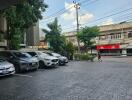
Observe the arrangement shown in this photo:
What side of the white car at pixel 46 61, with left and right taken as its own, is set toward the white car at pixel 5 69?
right

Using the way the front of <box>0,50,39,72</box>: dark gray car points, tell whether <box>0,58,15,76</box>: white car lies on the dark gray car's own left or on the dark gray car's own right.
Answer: on the dark gray car's own right

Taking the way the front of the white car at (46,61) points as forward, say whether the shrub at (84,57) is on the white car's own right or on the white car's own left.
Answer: on the white car's own left

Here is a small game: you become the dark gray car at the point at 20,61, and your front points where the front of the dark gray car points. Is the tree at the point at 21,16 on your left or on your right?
on your left

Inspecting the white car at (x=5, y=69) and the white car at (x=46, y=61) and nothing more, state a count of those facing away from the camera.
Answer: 0

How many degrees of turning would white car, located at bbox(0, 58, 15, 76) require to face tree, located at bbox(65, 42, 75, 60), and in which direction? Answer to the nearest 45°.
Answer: approximately 90° to its left

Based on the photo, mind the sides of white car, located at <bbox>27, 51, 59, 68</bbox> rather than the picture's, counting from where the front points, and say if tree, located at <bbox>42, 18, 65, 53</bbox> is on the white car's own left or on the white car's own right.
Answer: on the white car's own left

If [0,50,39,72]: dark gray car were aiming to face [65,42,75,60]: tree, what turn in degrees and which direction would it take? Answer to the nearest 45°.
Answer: approximately 90° to its left

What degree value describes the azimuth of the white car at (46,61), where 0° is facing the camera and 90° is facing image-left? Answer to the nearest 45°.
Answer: approximately 315°

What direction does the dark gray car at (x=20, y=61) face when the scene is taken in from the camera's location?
facing the viewer and to the right of the viewer
